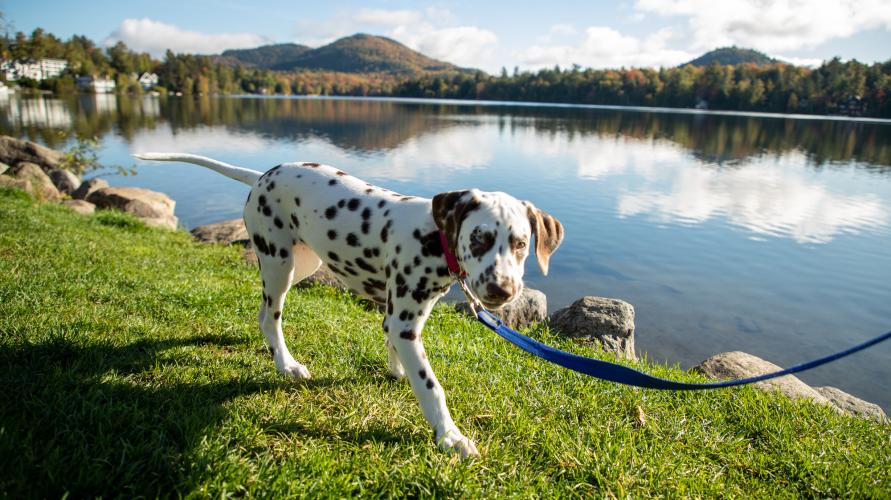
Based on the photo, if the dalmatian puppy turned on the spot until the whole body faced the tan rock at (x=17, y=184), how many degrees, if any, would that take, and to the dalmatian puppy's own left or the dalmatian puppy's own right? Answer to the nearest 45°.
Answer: approximately 180°

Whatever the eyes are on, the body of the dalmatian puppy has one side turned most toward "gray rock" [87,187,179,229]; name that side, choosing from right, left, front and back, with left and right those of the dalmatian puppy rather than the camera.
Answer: back

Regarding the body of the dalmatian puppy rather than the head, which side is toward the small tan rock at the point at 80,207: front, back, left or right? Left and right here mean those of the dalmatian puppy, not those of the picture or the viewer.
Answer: back

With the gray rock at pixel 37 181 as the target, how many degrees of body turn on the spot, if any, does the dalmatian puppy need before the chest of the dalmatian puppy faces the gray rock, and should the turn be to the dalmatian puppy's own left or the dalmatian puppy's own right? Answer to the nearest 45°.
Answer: approximately 180°

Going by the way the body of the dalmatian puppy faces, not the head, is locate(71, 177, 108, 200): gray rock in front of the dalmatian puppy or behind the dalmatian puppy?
behind

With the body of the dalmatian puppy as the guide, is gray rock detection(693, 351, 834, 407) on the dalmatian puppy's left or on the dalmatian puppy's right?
on the dalmatian puppy's left

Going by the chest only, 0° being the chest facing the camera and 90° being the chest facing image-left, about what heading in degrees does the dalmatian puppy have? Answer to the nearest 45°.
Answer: approximately 315°

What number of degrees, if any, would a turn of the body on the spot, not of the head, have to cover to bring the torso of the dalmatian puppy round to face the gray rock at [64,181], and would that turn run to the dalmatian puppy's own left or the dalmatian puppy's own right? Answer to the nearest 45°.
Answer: approximately 180°
